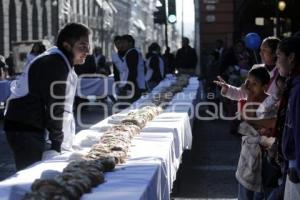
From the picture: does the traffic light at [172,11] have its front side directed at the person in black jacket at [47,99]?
yes

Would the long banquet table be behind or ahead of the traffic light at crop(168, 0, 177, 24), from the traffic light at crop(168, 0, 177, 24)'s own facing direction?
ahead

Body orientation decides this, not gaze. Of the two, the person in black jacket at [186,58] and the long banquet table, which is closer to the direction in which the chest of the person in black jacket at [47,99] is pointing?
the long banquet table

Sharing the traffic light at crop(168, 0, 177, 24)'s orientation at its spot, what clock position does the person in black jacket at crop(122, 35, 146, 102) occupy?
The person in black jacket is roughly at 12 o'clock from the traffic light.

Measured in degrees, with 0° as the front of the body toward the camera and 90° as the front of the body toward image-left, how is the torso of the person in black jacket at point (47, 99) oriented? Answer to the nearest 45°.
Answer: approximately 270°

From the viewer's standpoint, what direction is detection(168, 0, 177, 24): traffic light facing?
toward the camera

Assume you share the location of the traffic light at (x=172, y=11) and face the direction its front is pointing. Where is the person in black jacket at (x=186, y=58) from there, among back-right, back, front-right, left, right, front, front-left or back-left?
front

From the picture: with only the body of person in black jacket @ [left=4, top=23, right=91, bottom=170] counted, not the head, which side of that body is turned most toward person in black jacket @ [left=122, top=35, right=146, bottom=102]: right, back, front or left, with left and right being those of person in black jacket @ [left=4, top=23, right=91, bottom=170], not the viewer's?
left

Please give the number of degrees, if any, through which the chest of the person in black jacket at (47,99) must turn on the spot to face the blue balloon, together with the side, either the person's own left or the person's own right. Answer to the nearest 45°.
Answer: approximately 45° to the person's own left

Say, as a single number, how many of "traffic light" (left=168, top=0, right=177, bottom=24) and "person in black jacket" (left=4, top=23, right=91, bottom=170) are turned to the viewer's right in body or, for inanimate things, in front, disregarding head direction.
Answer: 1

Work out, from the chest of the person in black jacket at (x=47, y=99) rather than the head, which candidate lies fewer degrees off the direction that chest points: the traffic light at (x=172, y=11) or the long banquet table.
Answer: the long banquet table

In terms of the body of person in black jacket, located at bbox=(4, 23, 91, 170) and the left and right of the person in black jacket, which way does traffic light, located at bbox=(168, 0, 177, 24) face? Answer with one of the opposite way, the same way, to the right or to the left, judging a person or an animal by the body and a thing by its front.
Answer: to the right
